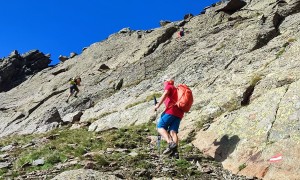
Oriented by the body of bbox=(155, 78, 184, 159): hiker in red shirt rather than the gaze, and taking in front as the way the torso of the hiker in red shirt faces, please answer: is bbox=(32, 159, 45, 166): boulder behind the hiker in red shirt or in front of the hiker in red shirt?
in front

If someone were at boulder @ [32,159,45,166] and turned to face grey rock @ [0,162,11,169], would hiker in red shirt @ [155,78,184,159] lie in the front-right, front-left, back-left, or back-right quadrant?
back-right

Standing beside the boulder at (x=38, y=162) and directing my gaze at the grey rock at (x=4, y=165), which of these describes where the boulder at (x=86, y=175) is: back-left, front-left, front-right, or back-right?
back-left

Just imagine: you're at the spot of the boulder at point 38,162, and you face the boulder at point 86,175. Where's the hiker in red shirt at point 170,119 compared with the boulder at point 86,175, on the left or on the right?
left

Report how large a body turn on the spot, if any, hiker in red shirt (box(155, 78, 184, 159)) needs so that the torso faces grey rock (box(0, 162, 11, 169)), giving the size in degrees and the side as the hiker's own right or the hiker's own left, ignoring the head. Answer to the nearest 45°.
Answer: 0° — they already face it

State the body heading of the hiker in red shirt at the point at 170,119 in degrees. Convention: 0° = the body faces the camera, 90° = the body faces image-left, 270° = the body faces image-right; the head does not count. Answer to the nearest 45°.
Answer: approximately 90°

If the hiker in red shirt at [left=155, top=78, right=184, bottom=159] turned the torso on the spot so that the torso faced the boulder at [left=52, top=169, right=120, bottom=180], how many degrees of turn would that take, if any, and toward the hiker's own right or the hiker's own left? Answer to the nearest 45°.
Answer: approximately 45° to the hiker's own left
